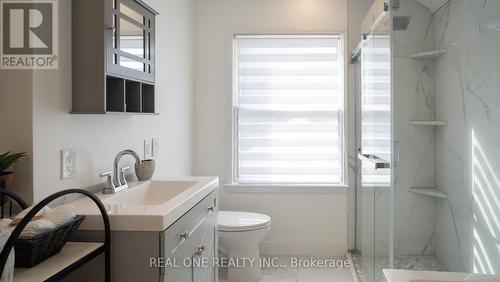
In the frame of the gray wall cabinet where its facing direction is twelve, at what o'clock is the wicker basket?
The wicker basket is roughly at 2 o'clock from the gray wall cabinet.

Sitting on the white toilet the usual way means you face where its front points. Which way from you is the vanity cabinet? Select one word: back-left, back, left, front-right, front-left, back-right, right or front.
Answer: right

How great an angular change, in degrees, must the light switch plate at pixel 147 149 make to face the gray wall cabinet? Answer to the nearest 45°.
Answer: approximately 45° to its right

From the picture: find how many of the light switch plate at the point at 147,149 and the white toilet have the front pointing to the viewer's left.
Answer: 0

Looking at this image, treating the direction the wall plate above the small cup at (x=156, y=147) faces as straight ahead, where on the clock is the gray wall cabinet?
The gray wall cabinet is roughly at 2 o'clock from the wall plate above the small cup.

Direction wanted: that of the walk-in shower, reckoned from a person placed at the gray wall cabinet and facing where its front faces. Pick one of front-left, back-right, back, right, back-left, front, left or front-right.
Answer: front-left

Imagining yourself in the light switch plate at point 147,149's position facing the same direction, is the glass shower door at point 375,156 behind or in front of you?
in front

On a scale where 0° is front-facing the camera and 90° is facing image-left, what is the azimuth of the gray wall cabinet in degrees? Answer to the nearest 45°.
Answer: approximately 315°

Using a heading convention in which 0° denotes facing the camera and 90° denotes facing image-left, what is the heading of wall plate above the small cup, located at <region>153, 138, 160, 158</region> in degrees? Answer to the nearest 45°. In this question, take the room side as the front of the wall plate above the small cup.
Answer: approximately 315°
